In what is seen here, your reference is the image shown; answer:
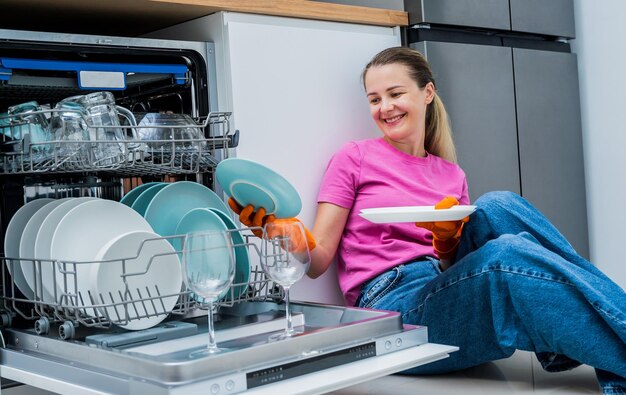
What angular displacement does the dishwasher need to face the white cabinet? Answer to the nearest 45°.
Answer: approximately 90° to its left

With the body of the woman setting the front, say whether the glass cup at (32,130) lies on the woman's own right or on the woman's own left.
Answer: on the woman's own right

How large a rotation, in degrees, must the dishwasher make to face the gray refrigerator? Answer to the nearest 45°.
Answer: approximately 90° to its left

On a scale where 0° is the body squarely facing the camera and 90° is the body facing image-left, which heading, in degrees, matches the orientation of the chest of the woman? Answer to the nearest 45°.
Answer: approximately 315°

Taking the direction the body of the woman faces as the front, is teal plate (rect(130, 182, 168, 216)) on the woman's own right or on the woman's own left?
on the woman's own right

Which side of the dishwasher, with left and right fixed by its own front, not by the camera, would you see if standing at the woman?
left

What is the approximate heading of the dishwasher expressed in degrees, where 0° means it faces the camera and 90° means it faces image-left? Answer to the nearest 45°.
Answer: approximately 315°

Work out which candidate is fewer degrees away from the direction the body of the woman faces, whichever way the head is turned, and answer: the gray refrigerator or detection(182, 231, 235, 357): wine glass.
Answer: the wine glass
